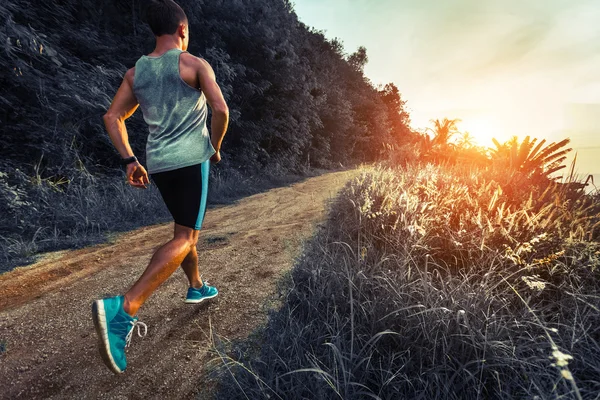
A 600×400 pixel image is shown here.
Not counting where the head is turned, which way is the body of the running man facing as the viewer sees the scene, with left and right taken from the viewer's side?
facing away from the viewer and to the right of the viewer

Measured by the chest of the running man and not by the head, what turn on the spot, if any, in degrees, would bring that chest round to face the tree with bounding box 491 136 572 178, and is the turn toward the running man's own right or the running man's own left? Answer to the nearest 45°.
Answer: approximately 45° to the running man's own right

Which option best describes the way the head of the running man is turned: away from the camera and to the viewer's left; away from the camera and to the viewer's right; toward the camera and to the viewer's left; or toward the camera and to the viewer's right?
away from the camera and to the viewer's right

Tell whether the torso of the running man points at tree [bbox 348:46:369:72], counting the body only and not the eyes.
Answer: yes
